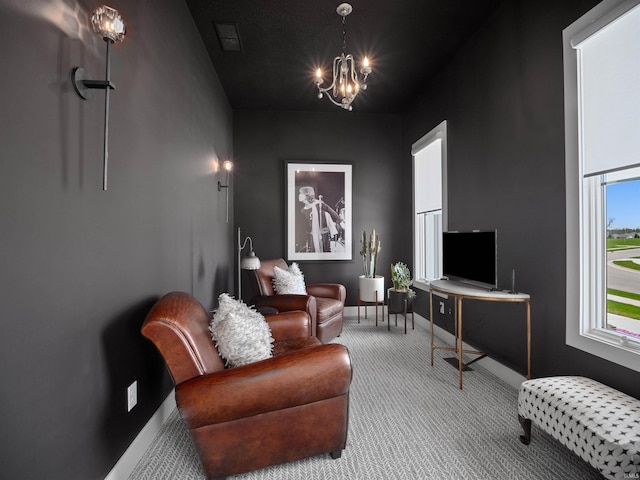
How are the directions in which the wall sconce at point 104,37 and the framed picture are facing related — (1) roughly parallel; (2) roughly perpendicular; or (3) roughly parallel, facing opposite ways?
roughly perpendicular

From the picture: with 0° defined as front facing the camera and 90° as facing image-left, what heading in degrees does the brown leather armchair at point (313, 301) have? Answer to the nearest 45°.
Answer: approximately 315°

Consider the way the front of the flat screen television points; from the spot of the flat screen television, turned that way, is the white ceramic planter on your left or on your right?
on your right

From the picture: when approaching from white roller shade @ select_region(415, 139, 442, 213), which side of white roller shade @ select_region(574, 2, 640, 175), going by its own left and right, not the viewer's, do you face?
right

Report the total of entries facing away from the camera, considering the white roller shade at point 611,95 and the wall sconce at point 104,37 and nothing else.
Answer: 0

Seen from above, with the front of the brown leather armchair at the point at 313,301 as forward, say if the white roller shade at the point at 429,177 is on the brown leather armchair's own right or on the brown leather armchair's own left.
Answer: on the brown leather armchair's own left

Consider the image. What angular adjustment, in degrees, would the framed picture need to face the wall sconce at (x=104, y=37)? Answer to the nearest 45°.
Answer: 0° — it already faces it

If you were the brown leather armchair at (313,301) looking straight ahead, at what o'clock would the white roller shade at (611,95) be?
The white roller shade is roughly at 12 o'clock from the brown leather armchair.
